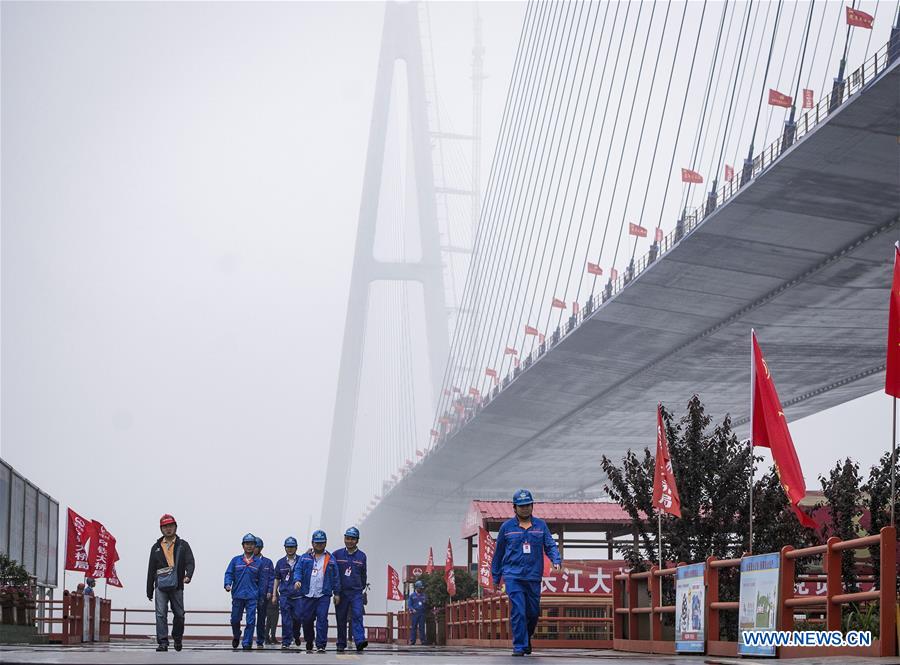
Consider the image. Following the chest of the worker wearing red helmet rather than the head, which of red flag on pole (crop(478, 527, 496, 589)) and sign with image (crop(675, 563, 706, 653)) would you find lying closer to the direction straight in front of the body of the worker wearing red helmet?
the sign with image

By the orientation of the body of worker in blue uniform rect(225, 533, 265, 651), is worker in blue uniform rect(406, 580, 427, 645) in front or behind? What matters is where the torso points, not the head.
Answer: behind

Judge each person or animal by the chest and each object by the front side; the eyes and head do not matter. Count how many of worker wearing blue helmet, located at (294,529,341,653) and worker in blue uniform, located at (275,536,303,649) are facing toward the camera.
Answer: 2

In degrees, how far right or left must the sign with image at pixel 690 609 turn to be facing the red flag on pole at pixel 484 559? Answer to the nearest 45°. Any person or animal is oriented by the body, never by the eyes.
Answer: approximately 135° to its right

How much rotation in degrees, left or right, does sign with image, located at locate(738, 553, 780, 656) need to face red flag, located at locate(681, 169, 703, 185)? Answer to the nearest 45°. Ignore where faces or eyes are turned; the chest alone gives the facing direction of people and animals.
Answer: approximately 135° to its right

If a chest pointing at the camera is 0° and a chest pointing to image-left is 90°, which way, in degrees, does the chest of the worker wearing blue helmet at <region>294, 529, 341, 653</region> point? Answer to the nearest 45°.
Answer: approximately 0°

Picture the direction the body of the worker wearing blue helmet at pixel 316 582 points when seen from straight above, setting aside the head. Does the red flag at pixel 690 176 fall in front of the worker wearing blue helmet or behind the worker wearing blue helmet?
behind

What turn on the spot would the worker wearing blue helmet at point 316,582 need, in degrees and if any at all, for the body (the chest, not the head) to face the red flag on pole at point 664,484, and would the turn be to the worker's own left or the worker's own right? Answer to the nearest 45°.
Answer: approximately 90° to the worker's own left

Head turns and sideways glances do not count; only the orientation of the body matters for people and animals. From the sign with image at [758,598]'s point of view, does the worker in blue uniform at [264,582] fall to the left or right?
on its right
